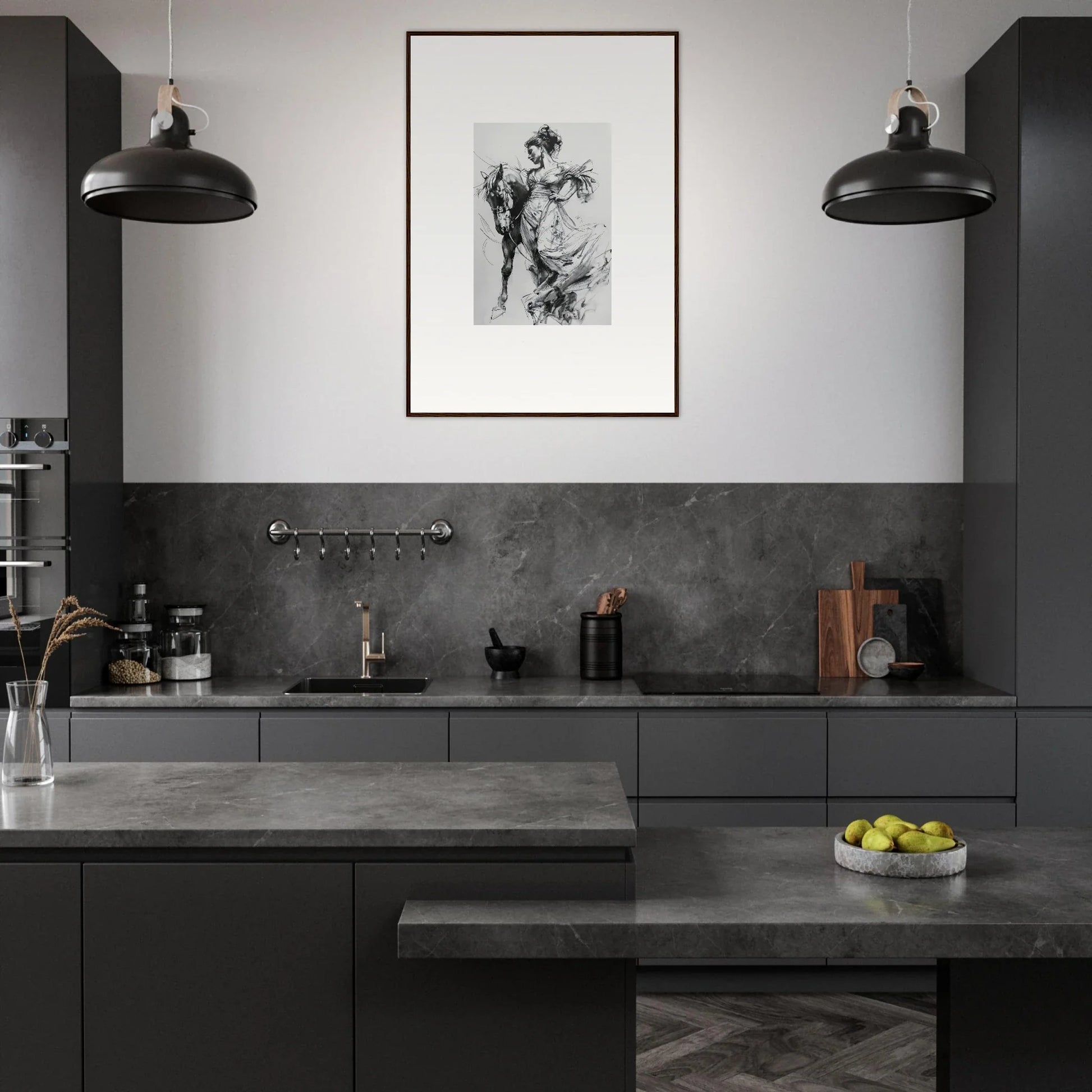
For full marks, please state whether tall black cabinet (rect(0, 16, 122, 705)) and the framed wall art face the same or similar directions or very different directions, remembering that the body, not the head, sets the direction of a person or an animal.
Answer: same or similar directions

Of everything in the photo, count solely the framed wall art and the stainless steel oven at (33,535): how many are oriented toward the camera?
2

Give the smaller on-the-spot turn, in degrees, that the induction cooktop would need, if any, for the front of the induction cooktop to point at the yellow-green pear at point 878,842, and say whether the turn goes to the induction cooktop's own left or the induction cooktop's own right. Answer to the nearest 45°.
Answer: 0° — it already faces it

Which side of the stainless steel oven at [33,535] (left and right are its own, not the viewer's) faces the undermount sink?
left

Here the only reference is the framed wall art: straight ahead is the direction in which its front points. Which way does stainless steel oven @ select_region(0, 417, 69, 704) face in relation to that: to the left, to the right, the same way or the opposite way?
the same way

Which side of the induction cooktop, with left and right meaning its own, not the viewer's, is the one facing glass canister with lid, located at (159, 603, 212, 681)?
right

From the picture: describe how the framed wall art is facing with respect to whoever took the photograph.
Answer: facing the viewer

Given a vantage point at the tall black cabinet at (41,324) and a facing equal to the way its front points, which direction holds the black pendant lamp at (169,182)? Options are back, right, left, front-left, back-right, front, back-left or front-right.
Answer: front

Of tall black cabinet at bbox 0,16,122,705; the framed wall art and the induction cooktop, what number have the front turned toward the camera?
3

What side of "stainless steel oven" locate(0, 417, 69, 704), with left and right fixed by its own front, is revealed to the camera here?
front

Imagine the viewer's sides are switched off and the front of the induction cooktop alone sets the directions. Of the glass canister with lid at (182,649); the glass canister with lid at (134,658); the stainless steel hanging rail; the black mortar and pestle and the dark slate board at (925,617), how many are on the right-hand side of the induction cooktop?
4

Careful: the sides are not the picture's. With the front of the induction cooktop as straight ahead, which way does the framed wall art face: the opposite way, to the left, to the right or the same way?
the same way

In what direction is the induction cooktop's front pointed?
toward the camera
